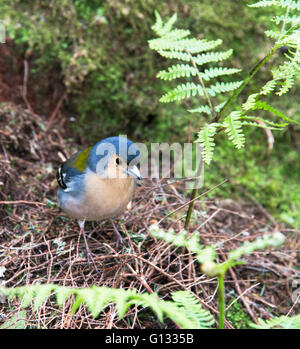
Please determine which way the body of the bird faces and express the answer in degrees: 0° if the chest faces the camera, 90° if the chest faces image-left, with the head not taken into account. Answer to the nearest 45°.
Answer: approximately 315°
